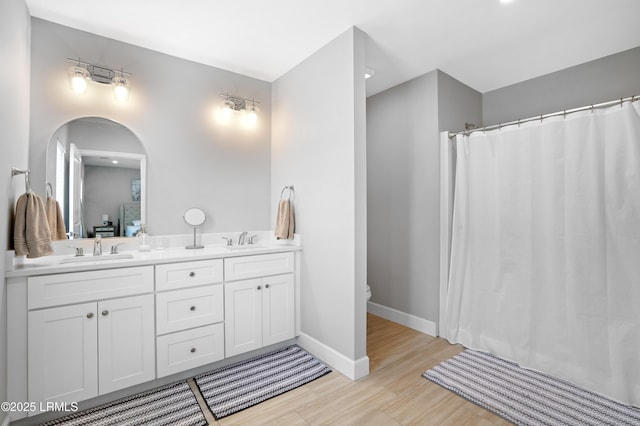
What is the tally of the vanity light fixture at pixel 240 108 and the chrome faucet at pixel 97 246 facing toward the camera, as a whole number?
2

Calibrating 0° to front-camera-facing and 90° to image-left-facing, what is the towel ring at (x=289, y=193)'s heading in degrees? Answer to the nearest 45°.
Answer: approximately 45°

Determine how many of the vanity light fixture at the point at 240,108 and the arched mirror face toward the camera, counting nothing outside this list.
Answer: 2

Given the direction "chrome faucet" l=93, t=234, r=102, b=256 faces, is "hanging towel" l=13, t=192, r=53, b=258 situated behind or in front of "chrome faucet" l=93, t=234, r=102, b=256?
in front

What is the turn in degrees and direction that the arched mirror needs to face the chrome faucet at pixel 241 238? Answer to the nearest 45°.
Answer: approximately 90° to its left

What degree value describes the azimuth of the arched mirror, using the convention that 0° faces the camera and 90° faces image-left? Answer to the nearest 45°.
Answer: approximately 0°

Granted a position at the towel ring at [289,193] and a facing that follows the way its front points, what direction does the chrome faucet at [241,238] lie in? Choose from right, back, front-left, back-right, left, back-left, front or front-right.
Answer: front-right

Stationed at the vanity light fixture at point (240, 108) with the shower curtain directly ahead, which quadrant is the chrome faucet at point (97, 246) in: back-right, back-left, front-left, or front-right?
back-right

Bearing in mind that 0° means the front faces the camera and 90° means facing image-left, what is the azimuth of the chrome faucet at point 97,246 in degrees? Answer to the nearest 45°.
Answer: approximately 0°

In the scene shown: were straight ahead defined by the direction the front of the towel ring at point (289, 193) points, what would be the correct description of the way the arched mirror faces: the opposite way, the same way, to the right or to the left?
to the left
